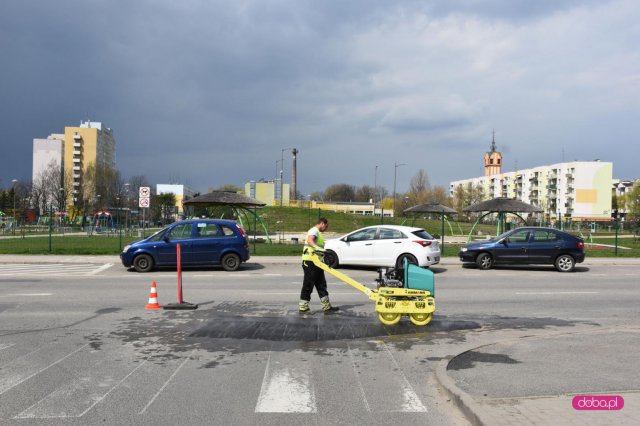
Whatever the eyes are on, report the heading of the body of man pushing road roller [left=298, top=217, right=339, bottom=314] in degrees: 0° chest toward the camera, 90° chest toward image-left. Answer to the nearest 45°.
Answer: approximately 270°

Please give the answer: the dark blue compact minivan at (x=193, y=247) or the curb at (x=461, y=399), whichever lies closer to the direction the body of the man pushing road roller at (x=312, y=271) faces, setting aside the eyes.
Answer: the curb

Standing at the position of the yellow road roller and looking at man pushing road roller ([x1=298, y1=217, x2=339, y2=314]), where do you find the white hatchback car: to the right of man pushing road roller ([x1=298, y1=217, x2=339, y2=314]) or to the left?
right

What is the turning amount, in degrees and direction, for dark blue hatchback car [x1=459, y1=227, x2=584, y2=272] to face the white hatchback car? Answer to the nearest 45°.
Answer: approximately 45° to its left

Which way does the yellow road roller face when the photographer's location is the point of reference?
facing to the right of the viewer

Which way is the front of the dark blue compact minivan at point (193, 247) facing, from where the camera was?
facing to the left of the viewer

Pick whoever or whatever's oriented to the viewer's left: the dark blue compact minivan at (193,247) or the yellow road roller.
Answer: the dark blue compact minivan

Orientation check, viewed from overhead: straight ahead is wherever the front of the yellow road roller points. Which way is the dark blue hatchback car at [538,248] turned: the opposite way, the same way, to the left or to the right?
the opposite way

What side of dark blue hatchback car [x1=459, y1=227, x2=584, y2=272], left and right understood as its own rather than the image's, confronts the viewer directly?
left

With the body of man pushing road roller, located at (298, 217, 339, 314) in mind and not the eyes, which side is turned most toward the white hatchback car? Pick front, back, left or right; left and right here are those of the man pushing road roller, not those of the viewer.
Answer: left

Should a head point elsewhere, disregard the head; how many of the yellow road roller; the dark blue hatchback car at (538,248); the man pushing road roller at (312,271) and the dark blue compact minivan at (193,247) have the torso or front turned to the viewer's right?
2
